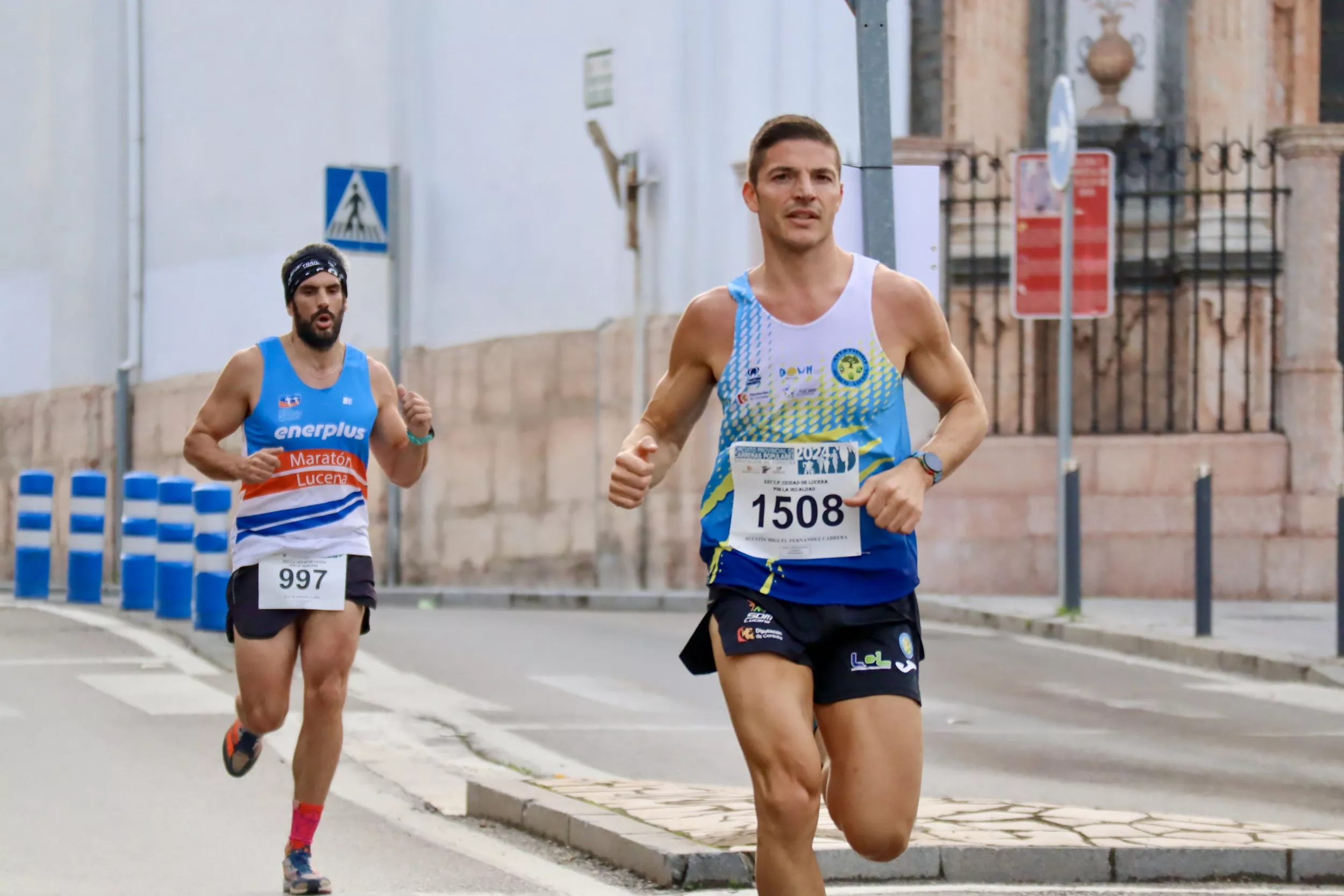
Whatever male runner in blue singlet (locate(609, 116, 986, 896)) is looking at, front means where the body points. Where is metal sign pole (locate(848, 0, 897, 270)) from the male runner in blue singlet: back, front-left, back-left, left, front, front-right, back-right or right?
back

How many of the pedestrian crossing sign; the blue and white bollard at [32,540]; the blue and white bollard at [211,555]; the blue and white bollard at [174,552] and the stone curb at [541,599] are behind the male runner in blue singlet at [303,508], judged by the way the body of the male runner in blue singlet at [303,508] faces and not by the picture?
5

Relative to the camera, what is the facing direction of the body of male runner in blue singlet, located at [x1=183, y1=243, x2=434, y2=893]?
toward the camera

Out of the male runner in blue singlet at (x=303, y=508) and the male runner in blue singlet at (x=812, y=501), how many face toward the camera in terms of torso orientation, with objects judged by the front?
2

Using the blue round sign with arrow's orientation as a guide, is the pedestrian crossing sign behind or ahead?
ahead

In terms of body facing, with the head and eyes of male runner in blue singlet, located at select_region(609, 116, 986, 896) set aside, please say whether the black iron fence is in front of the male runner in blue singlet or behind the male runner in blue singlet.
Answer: behind

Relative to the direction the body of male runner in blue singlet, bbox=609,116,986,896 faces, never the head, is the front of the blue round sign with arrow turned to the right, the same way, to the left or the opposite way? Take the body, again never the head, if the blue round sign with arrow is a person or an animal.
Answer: to the right

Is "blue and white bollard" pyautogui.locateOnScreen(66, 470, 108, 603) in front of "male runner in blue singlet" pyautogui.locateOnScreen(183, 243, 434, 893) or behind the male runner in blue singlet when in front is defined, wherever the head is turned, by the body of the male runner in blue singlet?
behind

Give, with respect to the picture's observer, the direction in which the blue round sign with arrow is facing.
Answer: facing to the left of the viewer
